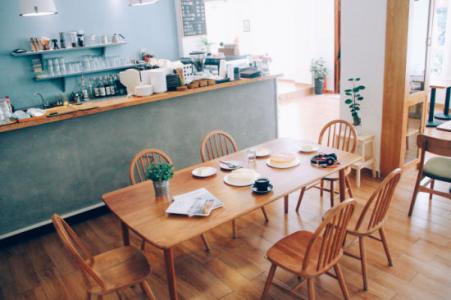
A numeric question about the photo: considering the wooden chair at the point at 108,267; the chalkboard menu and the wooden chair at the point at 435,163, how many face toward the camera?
1

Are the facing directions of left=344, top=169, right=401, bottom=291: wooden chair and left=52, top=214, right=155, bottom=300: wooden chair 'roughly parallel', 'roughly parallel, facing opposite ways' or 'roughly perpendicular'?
roughly perpendicular

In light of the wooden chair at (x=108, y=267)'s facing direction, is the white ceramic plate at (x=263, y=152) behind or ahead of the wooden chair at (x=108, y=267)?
ahead

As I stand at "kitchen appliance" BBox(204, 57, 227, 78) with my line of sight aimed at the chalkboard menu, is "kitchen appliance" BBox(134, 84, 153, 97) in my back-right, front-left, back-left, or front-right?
back-left

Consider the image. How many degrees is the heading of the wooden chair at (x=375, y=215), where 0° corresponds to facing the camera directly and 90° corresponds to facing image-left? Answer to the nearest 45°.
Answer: approximately 135°

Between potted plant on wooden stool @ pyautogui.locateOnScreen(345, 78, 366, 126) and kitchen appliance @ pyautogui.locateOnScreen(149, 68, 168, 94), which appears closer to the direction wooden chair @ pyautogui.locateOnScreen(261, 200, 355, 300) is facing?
the kitchen appliance

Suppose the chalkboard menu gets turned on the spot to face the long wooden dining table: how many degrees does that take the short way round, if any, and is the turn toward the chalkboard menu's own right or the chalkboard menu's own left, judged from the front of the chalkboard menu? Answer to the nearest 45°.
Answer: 0° — it already faces it

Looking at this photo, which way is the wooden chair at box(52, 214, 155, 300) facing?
to the viewer's right

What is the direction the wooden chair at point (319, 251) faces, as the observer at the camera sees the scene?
facing away from the viewer and to the left of the viewer

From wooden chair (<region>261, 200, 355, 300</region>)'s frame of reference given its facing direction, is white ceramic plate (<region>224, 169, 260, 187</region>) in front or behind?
in front
